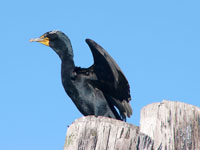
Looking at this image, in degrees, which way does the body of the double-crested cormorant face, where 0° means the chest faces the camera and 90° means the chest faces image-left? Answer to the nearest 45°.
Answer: approximately 90°
